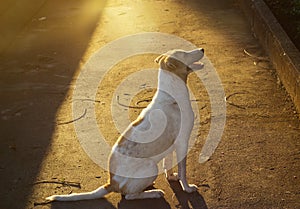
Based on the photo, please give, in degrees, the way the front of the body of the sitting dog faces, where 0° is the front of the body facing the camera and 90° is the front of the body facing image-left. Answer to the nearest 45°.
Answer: approximately 270°
